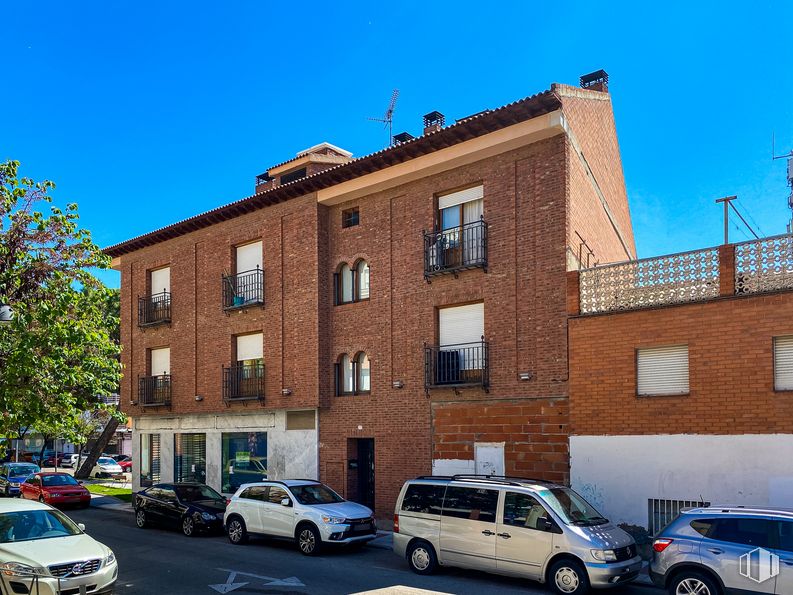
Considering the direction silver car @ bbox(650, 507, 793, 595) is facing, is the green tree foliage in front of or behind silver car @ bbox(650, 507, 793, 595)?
behind

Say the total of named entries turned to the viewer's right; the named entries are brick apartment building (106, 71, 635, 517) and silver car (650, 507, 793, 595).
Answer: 1

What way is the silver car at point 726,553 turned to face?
to the viewer's right

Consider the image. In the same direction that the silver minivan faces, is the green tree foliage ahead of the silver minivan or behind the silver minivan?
behind

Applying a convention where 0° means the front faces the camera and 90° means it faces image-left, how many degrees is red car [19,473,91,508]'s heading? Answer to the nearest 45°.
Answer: approximately 315°

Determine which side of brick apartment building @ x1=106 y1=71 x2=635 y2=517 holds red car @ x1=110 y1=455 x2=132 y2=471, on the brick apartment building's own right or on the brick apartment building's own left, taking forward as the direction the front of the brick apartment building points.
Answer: on the brick apartment building's own right
